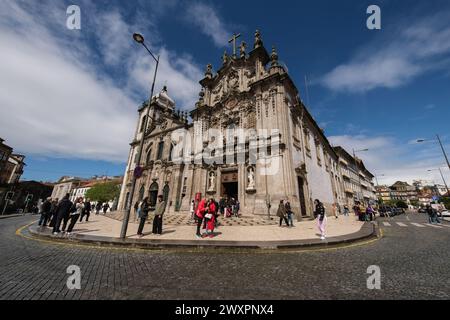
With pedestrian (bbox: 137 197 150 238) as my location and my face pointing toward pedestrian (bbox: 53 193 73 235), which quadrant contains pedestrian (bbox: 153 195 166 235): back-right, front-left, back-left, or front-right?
back-right

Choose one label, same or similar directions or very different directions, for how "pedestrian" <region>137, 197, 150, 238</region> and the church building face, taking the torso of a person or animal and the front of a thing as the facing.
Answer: very different directions

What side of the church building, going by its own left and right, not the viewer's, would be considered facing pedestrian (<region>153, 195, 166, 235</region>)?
front

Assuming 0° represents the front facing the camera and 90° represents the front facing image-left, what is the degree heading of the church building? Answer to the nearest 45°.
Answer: approximately 45°

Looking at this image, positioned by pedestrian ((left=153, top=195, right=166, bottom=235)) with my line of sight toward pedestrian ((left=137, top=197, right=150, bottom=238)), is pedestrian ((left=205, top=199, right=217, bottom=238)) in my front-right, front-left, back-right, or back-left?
back-left

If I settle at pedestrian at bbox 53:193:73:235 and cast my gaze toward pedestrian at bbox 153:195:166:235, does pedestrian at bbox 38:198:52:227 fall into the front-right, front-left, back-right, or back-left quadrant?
back-left

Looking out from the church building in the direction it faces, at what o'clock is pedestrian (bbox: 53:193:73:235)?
The pedestrian is roughly at 12 o'clock from the church building.

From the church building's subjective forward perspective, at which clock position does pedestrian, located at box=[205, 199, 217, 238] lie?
The pedestrian is roughly at 11 o'clock from the church building.

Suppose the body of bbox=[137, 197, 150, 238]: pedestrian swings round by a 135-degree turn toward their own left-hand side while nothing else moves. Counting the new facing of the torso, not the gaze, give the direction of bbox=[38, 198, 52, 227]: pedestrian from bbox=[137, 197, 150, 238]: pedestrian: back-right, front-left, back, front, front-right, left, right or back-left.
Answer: front
